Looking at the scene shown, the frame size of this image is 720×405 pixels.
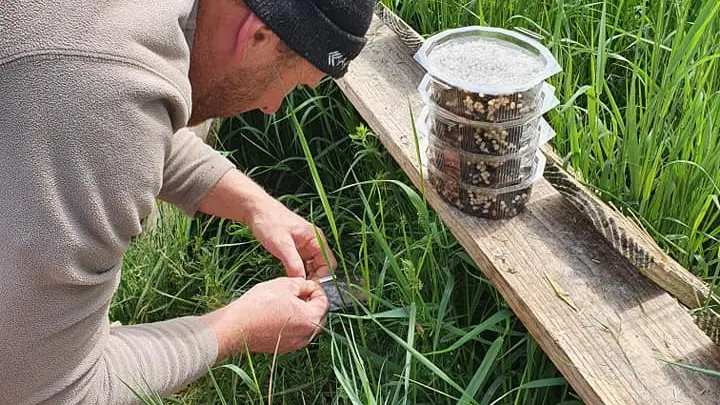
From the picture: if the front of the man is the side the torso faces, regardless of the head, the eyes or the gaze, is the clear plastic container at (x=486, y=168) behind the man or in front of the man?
in front

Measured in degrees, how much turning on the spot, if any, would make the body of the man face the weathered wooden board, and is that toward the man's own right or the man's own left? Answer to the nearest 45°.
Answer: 0° — they already face it

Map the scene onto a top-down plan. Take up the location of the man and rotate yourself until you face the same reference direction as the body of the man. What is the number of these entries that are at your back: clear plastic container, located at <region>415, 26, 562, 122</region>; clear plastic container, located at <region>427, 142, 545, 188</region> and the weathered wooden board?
0

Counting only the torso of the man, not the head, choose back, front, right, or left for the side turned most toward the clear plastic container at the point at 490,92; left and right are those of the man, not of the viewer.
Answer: front

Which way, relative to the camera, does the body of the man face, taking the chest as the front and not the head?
to the viewer's right

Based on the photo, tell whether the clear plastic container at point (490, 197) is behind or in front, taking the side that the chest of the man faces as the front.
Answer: in front
